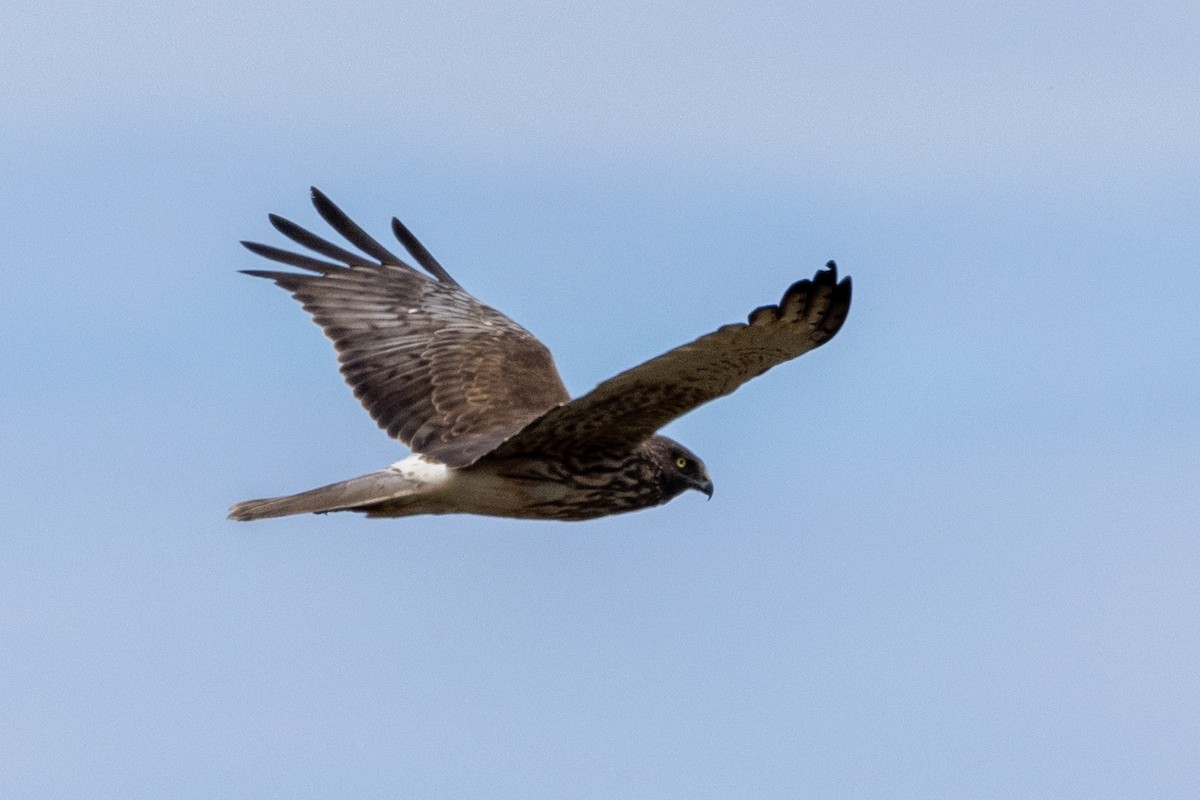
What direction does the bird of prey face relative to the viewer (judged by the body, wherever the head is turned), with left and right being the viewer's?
facing to the right of the viewer
